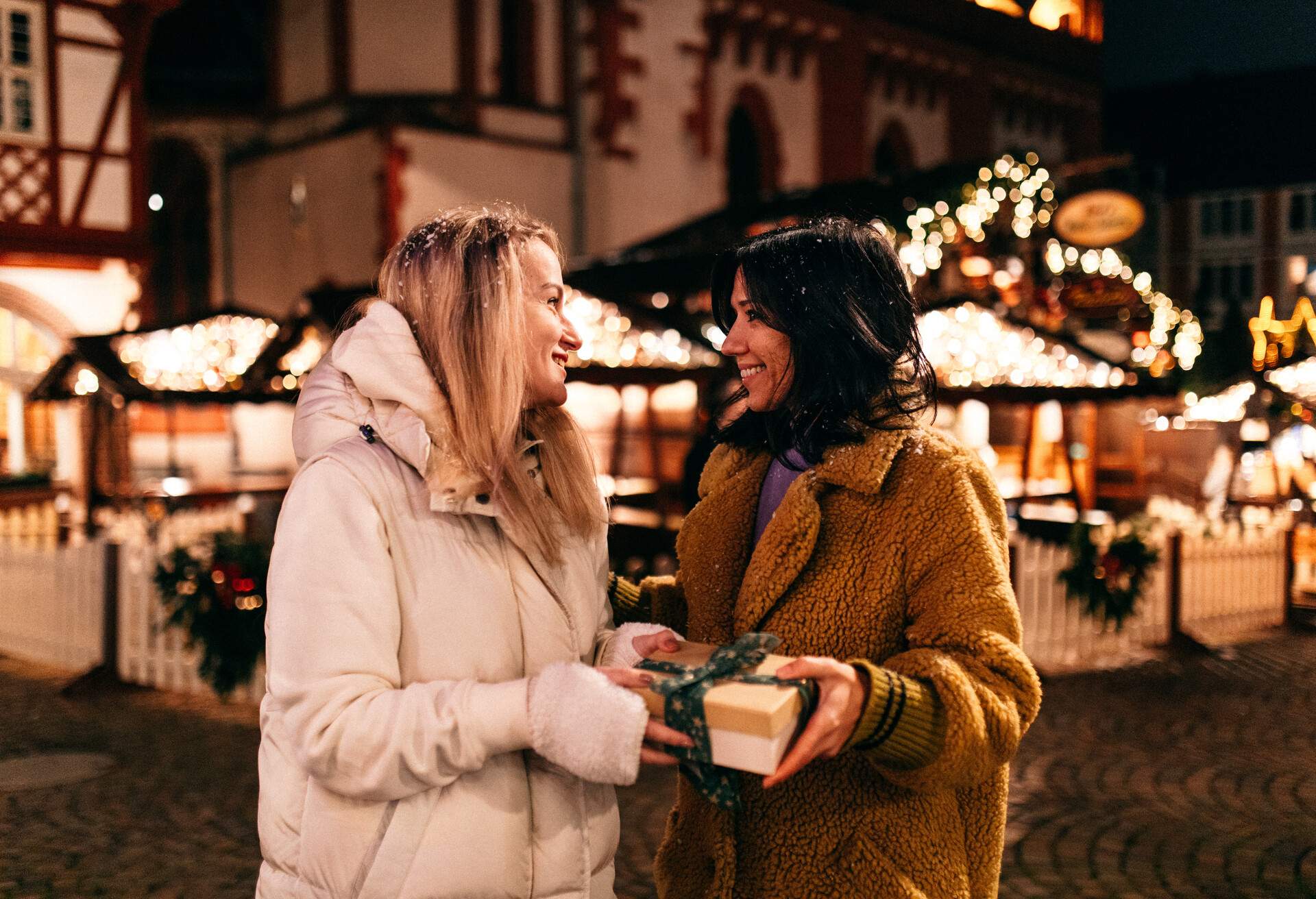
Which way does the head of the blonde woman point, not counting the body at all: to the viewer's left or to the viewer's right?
to the viewer's right

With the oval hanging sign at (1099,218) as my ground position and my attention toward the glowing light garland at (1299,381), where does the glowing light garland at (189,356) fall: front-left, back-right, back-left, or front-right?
back-right

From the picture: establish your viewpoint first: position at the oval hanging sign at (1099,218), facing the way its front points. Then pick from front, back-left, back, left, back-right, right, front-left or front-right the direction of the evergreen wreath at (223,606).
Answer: front-right

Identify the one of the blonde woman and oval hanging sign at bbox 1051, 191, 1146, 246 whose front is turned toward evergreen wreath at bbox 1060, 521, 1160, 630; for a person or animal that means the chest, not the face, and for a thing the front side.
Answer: the oval hanging sign

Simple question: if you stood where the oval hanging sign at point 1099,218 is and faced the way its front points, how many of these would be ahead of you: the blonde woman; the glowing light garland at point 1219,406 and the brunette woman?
2

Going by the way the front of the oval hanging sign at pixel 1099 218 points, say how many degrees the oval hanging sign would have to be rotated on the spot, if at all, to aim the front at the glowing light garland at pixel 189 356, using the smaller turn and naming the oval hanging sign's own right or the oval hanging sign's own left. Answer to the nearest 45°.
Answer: approximately 45° to the oval hanging sign's own right

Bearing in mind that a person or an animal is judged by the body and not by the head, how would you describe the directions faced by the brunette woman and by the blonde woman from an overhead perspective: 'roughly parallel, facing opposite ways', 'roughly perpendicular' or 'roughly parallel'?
roughly perpendicular

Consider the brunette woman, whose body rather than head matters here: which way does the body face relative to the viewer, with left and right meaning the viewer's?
facing the viewer and to the left of the viewer

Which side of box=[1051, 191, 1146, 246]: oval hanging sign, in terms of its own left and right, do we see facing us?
front

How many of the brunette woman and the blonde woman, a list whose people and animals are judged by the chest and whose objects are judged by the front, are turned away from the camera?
0

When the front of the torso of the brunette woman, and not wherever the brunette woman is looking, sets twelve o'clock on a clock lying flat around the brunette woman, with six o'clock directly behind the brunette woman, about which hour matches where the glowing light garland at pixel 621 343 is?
The glowing light garland is roughly at 4 o'clock from the brunette woman.

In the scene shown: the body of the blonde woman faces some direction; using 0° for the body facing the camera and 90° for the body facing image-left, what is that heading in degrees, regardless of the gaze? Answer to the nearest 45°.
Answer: approximately 315°

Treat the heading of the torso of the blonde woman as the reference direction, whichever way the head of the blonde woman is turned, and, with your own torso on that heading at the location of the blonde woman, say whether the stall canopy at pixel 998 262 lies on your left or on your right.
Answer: on your left

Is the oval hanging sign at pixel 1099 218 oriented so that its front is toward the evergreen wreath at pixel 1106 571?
yes

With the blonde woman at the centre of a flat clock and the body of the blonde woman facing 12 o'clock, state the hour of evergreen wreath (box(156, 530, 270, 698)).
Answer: The evergreen wreath is roughly at 7 o'clock from the blonde woman.

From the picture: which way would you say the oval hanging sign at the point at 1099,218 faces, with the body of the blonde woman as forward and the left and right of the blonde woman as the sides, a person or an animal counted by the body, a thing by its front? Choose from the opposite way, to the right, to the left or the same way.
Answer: to the right

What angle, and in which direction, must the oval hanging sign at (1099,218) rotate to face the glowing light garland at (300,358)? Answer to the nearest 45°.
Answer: approximately 45° to its right

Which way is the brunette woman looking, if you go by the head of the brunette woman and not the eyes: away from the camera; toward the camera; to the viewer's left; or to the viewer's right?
to the viewer's left

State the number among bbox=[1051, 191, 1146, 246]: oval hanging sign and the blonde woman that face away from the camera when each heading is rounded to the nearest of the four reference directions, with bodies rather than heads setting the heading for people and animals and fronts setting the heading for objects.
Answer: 0
